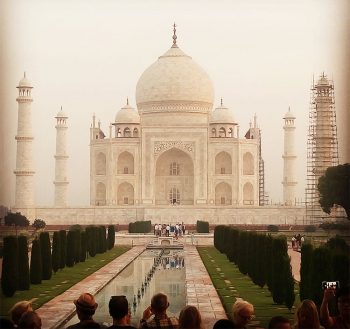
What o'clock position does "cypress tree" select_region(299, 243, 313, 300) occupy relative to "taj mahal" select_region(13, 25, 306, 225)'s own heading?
The cypress tree is roughly at 12 o'clock from the taj mahal.

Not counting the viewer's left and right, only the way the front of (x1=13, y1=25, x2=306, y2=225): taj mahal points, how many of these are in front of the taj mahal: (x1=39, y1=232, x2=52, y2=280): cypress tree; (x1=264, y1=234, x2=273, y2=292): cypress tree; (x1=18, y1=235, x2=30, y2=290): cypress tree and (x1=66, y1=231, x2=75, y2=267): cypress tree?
4

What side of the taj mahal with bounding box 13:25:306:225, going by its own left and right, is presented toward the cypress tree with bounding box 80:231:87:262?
front

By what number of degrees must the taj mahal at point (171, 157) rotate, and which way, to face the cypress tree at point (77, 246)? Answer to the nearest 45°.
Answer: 0° — it already faces it

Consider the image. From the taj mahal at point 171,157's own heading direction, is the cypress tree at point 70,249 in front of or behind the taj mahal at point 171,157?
in front

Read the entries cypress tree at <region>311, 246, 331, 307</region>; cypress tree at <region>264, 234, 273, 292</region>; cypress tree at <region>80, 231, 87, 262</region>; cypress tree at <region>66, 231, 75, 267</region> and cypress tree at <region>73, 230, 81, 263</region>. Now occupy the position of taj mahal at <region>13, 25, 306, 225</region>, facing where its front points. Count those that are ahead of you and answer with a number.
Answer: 5

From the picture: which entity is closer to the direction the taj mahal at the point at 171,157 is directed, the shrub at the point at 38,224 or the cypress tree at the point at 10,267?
the cypress tree

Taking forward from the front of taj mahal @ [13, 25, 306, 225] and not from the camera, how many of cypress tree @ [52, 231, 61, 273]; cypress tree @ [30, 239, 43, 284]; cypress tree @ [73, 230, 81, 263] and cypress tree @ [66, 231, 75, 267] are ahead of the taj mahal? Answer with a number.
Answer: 4

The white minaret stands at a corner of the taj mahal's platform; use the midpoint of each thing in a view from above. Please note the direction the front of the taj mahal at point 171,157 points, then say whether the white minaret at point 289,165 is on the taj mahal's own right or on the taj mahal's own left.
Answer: on the taj mahal's own left

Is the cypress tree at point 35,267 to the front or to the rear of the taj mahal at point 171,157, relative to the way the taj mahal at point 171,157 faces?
to the front

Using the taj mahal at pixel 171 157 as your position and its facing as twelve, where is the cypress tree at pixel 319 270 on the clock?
The cypress tree is roughly at 12 o'clock from the taj mahal.

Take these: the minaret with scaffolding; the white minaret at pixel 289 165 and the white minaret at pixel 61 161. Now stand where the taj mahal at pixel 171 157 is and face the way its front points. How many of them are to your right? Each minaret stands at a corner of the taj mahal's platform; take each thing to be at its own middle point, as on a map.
1

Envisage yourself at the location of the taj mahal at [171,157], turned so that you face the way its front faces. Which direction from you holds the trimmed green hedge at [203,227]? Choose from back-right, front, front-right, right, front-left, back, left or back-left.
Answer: front

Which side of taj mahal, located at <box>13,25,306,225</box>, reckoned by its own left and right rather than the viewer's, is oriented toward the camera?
front

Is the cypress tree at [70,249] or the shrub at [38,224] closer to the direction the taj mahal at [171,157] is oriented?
the cypress tree

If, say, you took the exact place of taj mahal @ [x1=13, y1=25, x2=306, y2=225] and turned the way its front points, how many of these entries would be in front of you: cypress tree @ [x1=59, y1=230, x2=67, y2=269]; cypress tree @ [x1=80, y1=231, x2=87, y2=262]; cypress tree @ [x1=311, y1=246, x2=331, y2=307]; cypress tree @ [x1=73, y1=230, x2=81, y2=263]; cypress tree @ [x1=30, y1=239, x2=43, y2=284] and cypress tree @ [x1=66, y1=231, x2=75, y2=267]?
6

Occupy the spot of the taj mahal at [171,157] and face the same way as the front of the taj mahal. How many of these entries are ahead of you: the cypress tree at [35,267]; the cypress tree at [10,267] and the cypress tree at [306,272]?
3

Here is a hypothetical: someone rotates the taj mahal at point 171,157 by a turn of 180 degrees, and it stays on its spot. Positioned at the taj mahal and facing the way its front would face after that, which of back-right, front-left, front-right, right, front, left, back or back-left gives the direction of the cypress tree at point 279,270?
back

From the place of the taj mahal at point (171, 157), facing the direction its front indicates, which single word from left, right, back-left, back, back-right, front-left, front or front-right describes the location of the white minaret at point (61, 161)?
right

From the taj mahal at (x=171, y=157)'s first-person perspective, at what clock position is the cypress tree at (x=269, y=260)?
The cypress tree is roughly at 12 o'clock from the taj mahal.

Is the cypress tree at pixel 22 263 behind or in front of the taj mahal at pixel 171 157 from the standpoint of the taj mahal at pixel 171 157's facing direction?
in front
